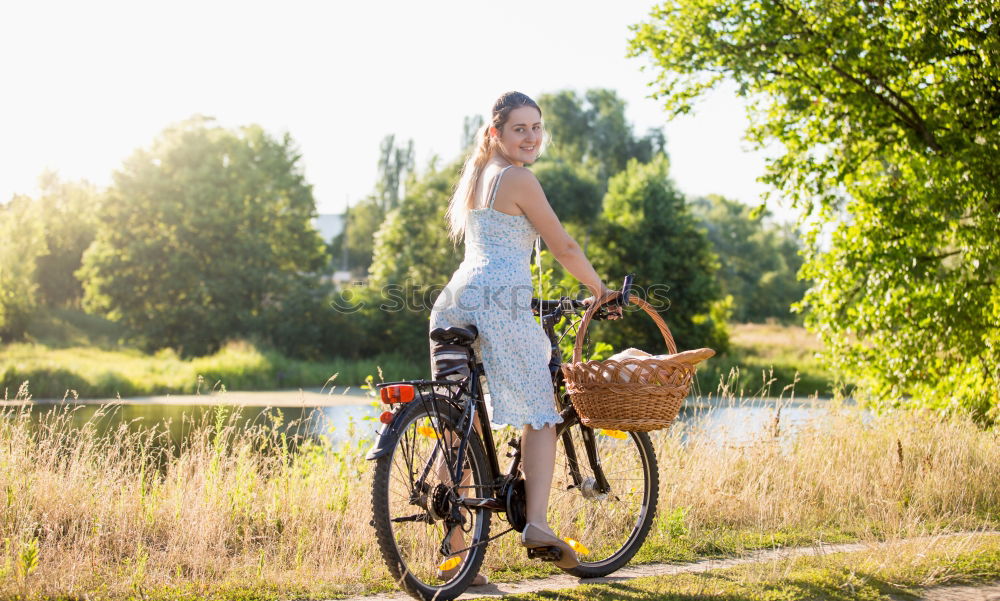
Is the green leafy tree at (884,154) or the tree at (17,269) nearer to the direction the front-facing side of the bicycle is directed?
the green leafy tree

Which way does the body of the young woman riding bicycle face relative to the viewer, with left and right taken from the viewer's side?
facing away from the viewer and to the right of the viewer

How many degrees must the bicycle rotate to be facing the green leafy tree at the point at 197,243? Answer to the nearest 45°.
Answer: approximately 45° to its left

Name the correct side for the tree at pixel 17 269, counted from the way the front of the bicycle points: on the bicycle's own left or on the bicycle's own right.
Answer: on the bicycle's own left

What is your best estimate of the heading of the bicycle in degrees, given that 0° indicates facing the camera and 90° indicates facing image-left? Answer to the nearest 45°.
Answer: approximately 225°
